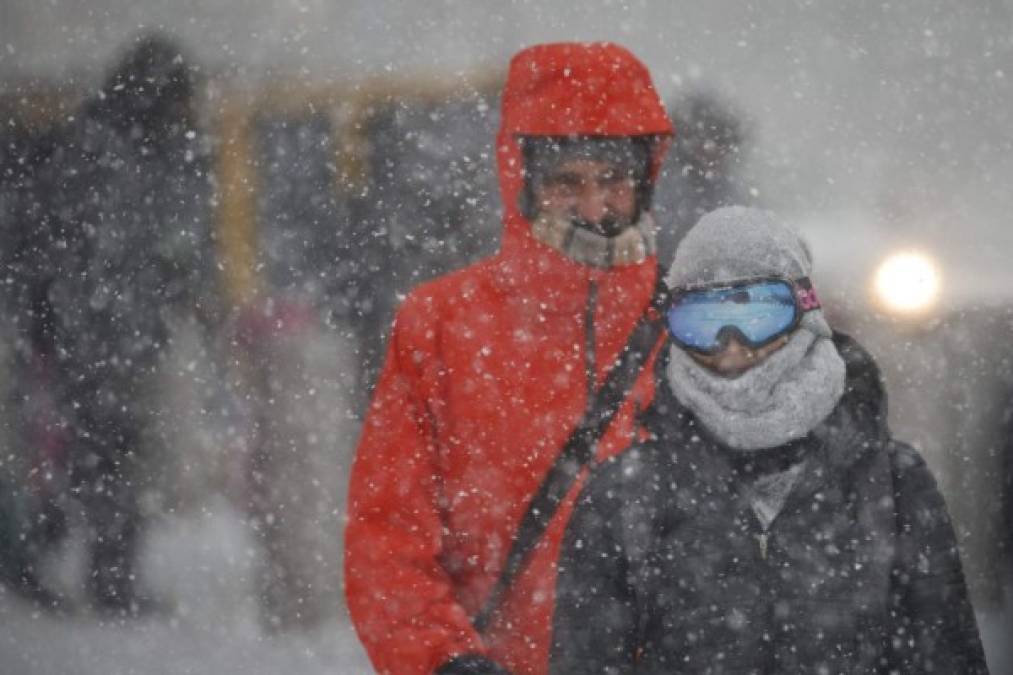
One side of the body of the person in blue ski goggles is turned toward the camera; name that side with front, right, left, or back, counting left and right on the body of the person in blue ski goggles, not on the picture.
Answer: front

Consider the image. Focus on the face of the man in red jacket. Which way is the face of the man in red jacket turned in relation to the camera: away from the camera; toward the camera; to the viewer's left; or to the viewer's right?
toward the camera
